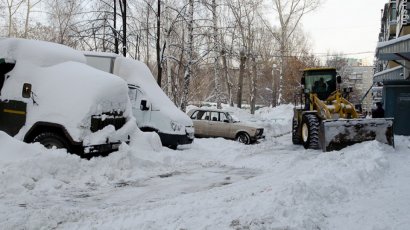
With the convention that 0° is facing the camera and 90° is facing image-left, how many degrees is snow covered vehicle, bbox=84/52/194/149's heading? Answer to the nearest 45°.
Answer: approximately 315°

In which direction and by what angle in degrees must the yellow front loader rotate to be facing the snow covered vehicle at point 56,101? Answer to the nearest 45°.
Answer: approximately 90° to its right

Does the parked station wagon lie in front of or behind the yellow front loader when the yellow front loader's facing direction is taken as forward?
behind

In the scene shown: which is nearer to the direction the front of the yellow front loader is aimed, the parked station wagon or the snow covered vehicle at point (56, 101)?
the snow covered vehicle

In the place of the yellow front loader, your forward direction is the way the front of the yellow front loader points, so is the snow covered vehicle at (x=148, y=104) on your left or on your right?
on your right

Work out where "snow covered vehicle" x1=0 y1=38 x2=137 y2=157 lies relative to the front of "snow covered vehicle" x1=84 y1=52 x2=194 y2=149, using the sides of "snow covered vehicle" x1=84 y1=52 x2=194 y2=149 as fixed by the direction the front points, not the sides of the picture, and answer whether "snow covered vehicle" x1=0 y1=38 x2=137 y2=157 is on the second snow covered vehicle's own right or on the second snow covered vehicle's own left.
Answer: on the second snow covered vehicle's own right

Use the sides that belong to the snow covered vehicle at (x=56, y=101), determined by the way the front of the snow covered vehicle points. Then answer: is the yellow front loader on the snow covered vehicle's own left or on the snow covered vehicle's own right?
on the snow covered vehicle's own left

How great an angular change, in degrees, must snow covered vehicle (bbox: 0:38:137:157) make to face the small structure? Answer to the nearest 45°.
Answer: approximately 45° to its left
